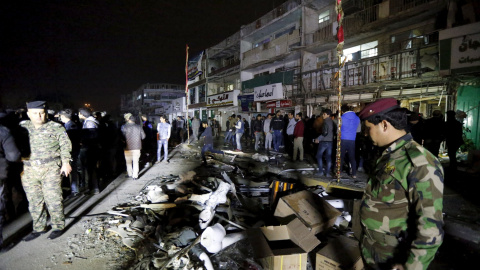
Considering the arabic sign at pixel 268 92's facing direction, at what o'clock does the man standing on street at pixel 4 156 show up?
The man standing on street is roughly at 11 o'clock from the arabic sign.

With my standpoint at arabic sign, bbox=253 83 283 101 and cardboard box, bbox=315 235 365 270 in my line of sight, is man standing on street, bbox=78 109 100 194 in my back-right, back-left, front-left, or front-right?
front-right

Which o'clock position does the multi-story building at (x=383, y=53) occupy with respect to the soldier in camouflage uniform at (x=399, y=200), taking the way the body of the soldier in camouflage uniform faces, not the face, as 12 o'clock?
The multi-story building is roughly at 3 o'clock from the soldier in camouflage uniform.

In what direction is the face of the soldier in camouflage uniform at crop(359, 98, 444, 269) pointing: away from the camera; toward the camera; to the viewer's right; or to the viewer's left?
to the viewer's left

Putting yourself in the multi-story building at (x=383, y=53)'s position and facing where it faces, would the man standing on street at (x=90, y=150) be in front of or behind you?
in front

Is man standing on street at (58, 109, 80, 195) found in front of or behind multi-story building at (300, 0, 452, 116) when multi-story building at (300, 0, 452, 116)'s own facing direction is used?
in front

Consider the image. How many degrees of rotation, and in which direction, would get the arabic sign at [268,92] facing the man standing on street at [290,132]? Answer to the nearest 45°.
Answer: approximately 45° to its left

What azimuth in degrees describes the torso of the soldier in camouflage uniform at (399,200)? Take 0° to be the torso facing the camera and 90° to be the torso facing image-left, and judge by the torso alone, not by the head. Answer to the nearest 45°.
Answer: approximately 90°

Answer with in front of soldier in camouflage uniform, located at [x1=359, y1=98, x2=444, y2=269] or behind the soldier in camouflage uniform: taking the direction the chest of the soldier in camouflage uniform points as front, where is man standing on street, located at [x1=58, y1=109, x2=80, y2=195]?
in front

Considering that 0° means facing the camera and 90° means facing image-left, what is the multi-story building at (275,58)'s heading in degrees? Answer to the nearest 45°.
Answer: approximately 45°
